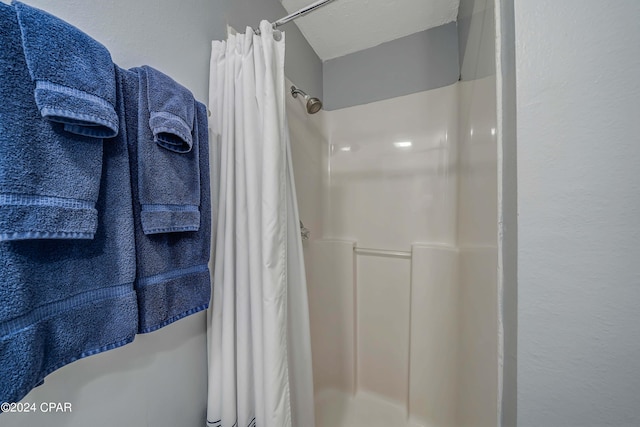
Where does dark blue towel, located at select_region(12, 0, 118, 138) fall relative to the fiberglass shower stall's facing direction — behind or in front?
in front

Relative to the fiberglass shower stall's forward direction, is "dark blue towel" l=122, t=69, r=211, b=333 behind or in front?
in front

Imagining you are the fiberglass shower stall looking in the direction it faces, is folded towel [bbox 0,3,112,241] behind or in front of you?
in front

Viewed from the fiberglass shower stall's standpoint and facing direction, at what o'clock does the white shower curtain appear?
The white shower curtain is roughly at 1 o'clock from the fiberglass shower stall.

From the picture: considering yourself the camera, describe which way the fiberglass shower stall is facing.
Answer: facing the viewer
